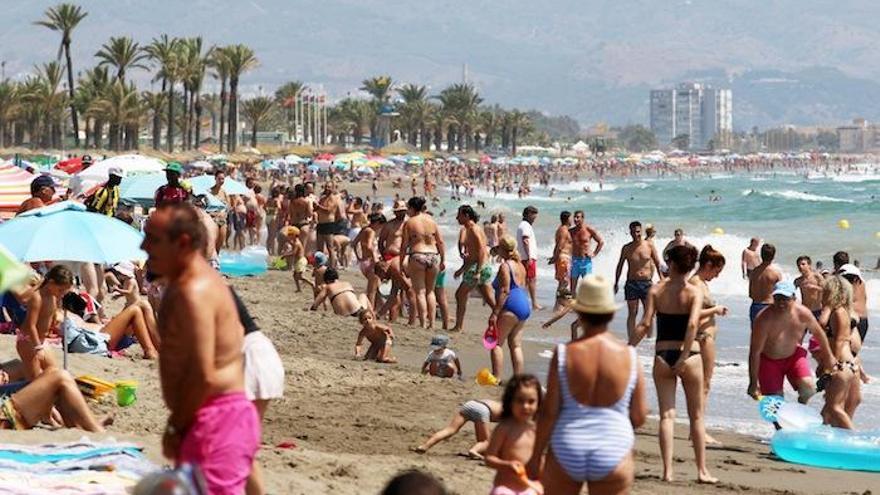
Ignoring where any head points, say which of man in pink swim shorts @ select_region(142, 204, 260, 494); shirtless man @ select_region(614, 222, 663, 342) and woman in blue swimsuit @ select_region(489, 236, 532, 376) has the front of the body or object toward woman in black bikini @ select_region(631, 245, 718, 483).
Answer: the shirtless man

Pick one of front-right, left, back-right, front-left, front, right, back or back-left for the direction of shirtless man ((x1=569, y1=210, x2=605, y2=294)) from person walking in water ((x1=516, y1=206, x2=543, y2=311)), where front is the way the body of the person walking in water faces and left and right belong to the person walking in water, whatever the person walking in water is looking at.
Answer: front-left

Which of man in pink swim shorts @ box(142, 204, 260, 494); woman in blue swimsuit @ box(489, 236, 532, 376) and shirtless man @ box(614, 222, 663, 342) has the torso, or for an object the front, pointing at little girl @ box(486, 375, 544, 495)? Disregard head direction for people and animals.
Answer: the shirtless man

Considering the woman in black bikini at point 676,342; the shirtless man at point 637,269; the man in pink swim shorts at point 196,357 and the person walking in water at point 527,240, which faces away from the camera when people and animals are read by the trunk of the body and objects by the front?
the woman in black bikini

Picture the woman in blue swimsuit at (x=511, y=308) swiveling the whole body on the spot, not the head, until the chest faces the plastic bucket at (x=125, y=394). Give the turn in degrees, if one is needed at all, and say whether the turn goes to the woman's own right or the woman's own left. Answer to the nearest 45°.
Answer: approximately 90° to the woman's own left

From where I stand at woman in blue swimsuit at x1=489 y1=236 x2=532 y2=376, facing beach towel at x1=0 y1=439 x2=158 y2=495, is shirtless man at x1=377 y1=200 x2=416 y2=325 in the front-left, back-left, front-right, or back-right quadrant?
back-right

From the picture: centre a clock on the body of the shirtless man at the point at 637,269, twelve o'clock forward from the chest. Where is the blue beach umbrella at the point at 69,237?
The blue beach umbrella is roughly at 1 o'clock from the shirtless man.

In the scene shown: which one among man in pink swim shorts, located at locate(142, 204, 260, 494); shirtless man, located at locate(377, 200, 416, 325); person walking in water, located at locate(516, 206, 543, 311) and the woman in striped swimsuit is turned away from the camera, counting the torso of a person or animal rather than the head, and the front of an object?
the woman in striped swimsuit

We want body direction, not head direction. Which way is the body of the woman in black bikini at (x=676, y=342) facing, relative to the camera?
away from the camera

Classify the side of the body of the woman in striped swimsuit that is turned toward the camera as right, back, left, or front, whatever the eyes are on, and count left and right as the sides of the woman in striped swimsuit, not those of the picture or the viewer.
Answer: back

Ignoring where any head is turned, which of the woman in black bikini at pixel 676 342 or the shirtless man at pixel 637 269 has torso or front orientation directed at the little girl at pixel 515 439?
the shirtless man
